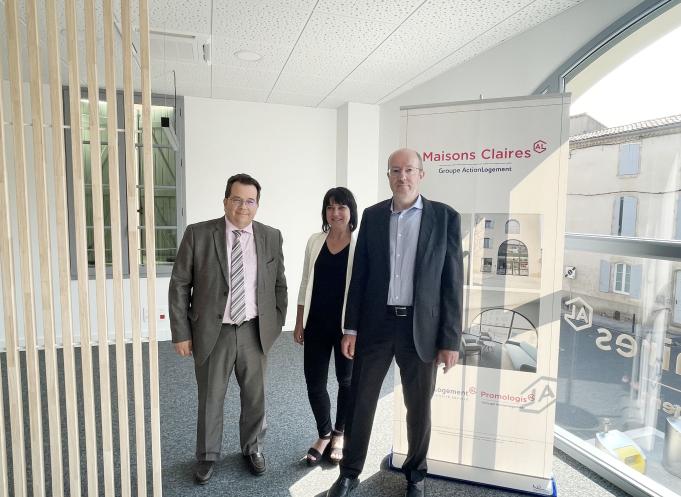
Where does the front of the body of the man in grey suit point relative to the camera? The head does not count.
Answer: toward the camera

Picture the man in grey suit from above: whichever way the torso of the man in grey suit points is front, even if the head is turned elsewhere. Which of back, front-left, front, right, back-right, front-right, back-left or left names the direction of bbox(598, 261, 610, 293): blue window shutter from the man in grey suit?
left

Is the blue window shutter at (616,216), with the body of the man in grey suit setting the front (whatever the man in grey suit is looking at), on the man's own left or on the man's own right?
on the man's own left

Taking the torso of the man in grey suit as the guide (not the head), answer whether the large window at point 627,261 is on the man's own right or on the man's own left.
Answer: on the man's own left

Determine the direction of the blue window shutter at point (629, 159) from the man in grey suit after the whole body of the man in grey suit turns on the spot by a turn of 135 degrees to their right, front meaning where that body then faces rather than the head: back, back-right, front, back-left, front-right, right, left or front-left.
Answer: back-right

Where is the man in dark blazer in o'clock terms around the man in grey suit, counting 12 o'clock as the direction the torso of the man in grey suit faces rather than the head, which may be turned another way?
The man in dark blazer is roughly at 10 o'clock from the man in grey suit.

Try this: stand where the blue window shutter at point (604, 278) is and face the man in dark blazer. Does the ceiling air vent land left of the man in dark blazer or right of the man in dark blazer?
right

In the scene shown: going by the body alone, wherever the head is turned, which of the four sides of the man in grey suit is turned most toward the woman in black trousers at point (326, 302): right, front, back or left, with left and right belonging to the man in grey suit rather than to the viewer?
left
